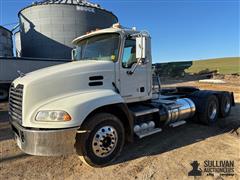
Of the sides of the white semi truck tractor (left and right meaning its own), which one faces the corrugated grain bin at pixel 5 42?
right

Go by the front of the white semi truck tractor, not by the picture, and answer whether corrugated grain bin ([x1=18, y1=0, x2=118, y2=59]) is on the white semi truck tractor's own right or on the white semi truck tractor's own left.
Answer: on the white semi truck tractor's own right

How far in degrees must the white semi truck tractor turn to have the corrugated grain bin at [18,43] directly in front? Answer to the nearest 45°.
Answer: approximately 90° to its right

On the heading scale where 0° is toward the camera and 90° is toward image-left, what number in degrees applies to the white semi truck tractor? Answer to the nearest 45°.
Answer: approximately 45°
